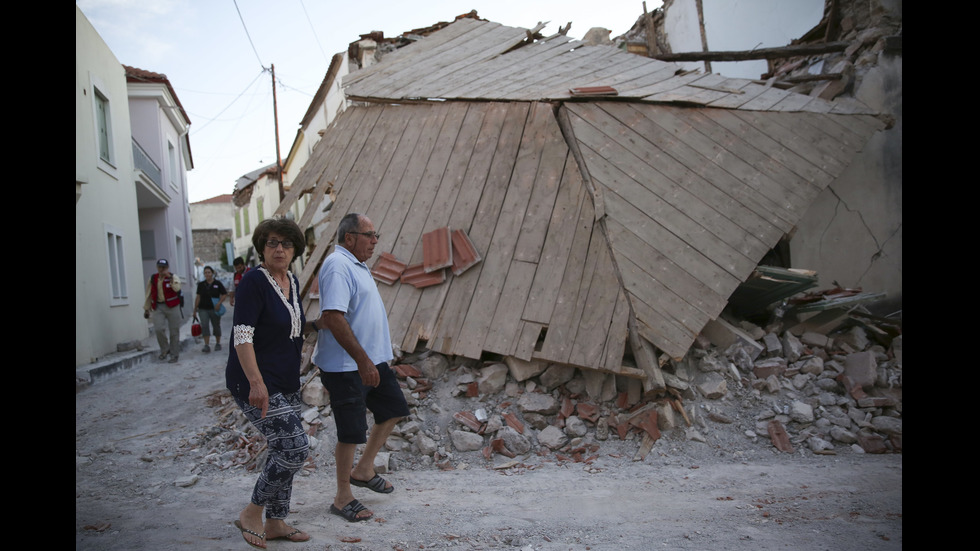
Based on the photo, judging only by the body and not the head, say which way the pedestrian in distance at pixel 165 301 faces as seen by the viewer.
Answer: toward the camera

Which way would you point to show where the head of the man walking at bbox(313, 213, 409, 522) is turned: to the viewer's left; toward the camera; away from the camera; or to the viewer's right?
to the viewer's right

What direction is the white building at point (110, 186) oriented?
to the viewer's right
